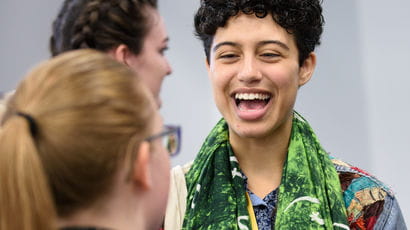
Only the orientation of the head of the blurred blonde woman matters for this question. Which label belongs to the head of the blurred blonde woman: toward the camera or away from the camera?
away from the camera

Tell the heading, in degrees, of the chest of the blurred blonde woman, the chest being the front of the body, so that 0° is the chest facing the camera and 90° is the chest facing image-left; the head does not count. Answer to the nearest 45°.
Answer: approximately 225°
